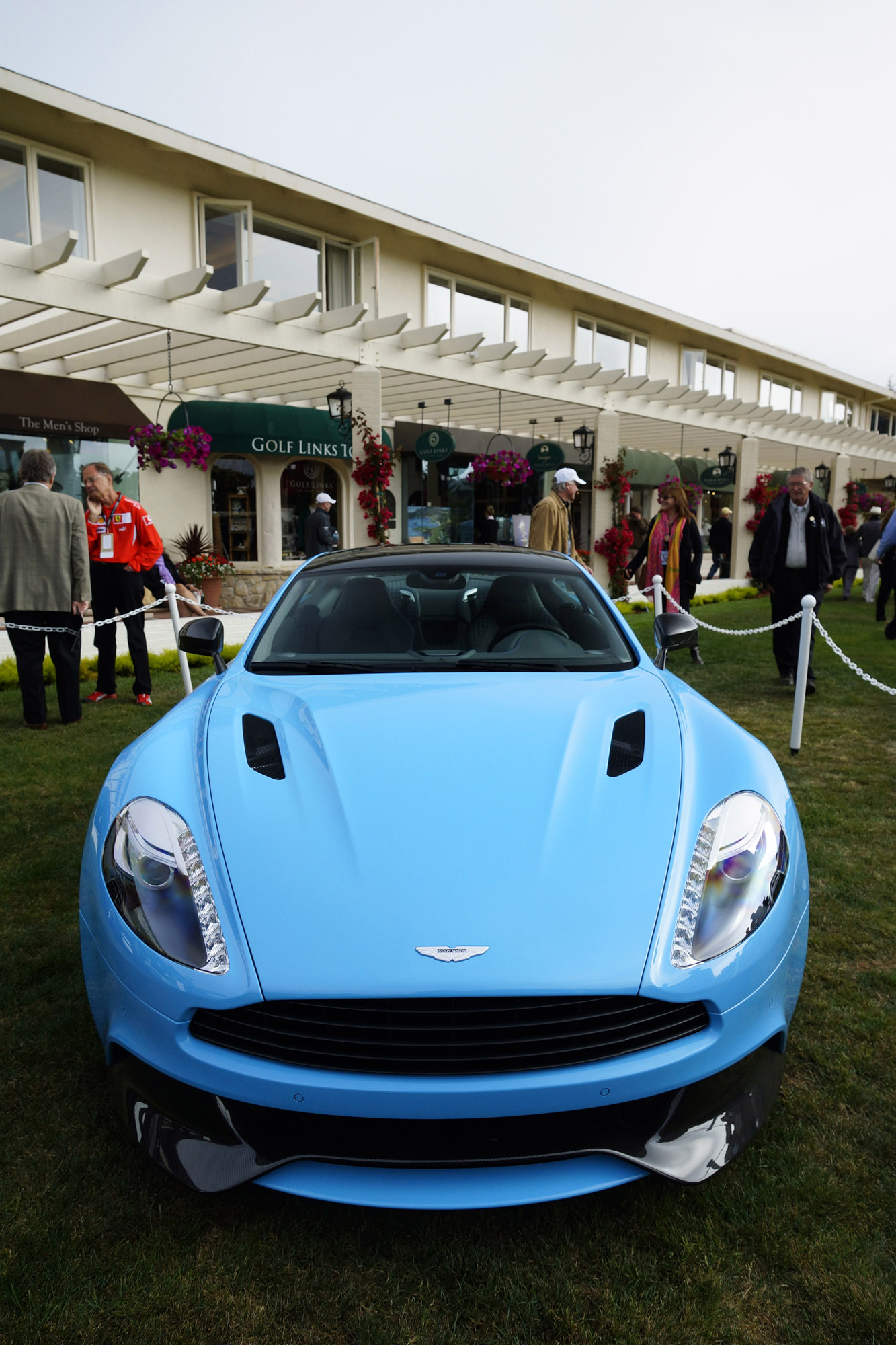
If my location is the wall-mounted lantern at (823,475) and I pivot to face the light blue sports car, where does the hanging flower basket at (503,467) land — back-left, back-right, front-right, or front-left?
front-right

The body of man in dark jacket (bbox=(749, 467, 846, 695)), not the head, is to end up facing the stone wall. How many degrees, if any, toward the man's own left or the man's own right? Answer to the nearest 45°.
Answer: approximately 135° to the man's own right

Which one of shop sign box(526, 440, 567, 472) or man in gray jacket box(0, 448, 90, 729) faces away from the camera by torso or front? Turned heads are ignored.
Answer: the man in gray jacket

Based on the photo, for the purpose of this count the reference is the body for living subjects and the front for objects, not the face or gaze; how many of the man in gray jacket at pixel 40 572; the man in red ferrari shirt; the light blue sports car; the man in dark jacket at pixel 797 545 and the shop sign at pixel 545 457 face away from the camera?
1

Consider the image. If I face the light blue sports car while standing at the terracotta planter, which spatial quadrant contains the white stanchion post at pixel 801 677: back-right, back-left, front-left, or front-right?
front-left

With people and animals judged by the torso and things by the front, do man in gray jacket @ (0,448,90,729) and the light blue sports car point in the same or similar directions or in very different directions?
very different directions

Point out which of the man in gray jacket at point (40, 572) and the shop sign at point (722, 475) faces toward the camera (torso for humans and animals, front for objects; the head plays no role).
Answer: the shop sign

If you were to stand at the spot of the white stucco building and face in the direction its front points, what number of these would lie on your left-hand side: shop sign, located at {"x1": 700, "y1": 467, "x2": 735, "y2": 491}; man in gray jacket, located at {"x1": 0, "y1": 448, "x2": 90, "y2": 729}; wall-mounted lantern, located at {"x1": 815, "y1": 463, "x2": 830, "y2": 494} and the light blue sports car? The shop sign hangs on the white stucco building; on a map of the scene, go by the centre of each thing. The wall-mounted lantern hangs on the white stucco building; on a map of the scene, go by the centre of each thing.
2

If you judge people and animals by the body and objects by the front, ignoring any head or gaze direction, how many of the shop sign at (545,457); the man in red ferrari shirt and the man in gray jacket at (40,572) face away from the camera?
1

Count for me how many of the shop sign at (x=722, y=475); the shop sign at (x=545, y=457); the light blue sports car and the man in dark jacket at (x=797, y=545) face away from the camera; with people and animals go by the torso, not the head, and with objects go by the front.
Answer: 0

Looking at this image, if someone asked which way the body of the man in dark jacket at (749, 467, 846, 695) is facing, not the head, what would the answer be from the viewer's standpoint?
toward the camera

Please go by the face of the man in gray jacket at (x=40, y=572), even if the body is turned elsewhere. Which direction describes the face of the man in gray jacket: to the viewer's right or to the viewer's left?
to the viewer's right

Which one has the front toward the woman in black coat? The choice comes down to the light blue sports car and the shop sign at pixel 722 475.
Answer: the shop sign

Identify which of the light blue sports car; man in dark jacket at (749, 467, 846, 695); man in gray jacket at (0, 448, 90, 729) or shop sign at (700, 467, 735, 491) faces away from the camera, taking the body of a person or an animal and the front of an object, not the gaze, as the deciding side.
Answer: the man in gray jacket

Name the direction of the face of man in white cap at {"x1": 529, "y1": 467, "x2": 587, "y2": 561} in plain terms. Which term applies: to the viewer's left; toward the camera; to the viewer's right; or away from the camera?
to the viewer's right

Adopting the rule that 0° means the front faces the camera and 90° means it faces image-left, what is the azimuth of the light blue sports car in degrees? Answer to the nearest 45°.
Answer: approximately 0°

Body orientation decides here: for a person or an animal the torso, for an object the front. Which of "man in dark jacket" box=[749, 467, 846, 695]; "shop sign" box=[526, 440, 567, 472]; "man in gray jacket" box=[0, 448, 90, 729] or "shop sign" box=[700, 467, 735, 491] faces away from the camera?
the man in gray jacket

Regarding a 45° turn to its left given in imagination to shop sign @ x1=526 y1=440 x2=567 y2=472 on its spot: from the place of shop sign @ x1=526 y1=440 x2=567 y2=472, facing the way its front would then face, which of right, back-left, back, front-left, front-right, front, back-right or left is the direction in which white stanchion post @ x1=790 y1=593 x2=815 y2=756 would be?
front-right

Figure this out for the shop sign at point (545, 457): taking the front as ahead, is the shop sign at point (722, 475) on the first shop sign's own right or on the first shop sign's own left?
on the first shop sign's own left
